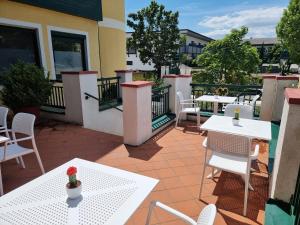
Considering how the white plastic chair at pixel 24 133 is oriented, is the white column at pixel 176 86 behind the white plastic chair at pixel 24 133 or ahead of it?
behind

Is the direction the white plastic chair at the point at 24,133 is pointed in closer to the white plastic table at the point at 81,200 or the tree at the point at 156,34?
the white plastic table

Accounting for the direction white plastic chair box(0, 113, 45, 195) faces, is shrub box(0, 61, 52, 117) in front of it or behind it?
behind

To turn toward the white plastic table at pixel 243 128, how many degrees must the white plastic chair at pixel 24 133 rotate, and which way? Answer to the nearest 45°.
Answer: approximately 90° to its left

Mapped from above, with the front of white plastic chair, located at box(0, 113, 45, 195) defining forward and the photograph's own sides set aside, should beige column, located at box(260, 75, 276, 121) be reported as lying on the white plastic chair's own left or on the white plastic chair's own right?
on the white plastic chair's own left

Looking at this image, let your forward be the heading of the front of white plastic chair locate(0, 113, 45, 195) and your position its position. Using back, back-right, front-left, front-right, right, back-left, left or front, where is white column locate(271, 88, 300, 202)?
left

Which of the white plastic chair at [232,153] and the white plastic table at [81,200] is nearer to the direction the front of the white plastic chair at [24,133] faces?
the white plastic table

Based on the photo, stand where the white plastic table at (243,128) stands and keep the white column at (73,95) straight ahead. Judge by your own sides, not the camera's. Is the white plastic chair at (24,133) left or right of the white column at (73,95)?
left
